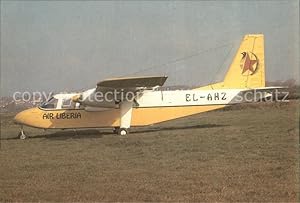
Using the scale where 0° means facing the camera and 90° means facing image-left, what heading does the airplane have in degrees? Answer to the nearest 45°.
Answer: approximately 90°
